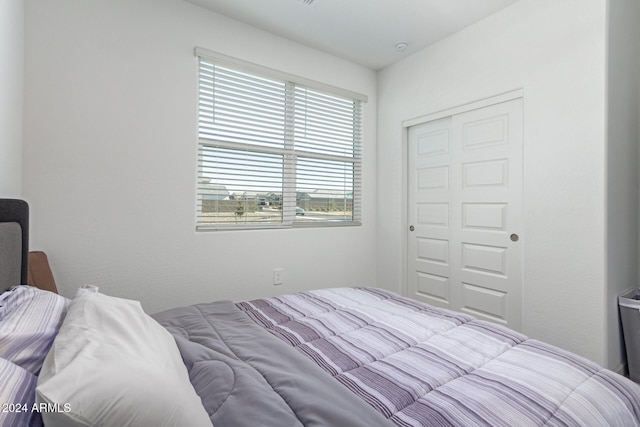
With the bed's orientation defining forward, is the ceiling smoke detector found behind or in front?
in front

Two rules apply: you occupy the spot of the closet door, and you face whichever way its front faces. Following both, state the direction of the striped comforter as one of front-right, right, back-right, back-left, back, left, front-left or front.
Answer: front-left

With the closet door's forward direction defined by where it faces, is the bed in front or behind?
in front

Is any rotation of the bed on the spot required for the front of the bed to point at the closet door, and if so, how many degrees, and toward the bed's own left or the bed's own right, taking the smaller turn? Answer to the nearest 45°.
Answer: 0° — it already faces it

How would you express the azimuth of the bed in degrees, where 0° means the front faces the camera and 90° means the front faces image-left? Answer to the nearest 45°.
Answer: approximately 225°

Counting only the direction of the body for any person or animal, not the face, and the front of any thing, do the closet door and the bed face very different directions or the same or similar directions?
very different directions

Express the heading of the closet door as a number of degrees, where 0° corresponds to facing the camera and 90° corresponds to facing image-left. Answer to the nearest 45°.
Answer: approximately 45°

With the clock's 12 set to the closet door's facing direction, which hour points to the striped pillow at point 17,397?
The striped pillow is roughly at 11 o'clock from the closet door.
